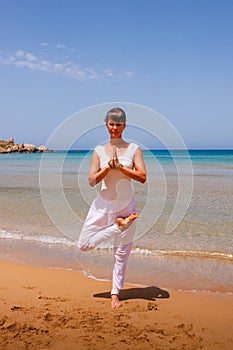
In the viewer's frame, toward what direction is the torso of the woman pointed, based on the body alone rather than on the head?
toward the camera
